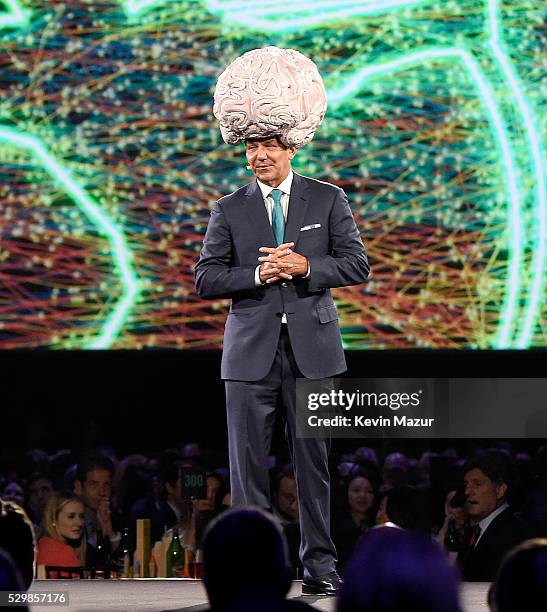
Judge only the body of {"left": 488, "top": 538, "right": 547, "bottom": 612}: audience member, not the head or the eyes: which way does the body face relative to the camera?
away from the camera

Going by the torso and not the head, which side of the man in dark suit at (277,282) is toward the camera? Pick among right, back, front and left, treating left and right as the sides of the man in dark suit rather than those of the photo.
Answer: front

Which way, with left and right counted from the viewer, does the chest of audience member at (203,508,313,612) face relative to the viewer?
facing away from the viewer

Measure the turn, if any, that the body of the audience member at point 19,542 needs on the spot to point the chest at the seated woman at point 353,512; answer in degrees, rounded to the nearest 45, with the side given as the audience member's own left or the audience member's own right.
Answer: approximately 45° to the audience member's own right

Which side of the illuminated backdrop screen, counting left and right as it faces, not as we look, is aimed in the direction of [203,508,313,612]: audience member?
front

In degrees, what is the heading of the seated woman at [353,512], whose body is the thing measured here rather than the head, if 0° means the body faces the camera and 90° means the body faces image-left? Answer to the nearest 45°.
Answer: approximately 0°

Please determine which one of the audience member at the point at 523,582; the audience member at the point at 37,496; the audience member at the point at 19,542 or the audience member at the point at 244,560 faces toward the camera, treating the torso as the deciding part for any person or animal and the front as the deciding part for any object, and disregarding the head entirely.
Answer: the audience member at the point at 37,496

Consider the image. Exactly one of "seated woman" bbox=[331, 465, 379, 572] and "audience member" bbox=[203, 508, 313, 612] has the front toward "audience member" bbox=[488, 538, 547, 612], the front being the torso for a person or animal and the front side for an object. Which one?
the seated woman

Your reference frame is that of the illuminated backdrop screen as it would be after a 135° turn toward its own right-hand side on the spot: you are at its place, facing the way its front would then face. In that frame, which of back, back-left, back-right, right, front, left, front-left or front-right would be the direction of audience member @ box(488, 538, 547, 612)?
back-left

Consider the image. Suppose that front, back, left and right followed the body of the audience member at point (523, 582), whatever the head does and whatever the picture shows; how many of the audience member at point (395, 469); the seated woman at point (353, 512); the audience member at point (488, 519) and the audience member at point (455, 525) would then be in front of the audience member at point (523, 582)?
4

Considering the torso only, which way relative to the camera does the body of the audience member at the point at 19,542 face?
away from the camera

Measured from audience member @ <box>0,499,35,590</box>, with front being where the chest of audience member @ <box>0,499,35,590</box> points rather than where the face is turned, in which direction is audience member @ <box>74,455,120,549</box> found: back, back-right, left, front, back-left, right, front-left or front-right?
front

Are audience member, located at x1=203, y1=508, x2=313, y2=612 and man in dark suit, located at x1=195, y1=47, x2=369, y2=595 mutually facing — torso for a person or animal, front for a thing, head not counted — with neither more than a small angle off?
yes

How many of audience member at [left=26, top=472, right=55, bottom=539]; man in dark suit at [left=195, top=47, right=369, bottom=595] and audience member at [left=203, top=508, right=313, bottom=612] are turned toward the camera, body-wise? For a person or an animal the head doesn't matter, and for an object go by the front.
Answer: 2

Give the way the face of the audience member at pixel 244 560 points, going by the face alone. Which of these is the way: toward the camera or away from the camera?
away from the camera
